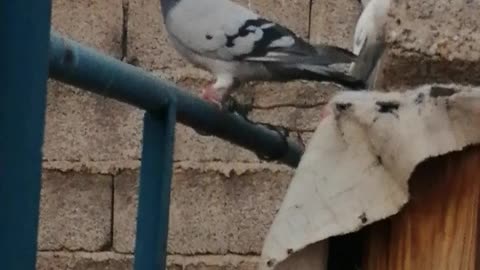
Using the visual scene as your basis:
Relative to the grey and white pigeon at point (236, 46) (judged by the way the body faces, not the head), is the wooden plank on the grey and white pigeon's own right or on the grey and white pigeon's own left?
on the grey and white pigeon's own left

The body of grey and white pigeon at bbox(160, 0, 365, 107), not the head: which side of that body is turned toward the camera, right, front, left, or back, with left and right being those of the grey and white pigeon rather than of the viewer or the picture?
left

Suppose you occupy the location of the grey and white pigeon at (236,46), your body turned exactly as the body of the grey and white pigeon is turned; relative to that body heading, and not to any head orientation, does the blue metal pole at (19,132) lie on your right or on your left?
on your left

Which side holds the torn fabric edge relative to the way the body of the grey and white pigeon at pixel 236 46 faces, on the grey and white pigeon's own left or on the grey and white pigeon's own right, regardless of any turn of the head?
on the grey and white pigeon's own left
